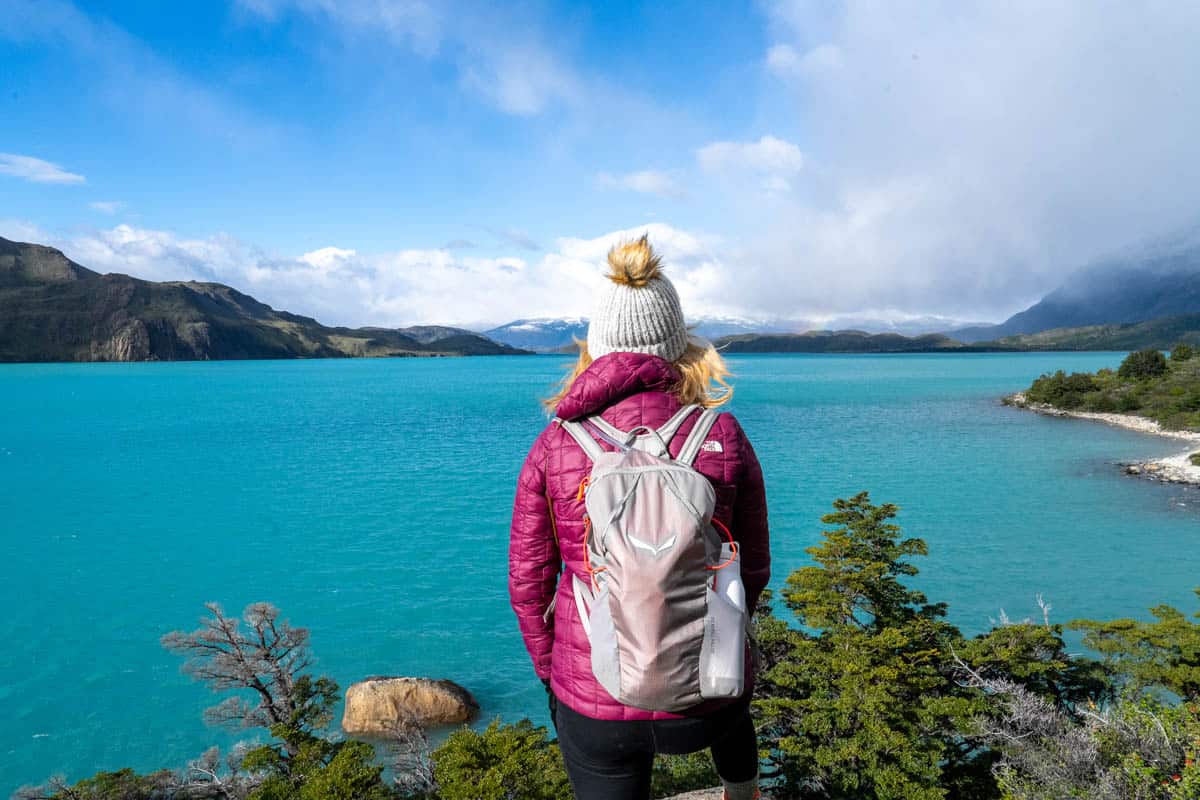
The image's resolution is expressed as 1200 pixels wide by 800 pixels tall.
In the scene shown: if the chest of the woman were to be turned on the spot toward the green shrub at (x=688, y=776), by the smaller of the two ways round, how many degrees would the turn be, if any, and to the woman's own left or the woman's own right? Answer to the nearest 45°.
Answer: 0° — they already face it

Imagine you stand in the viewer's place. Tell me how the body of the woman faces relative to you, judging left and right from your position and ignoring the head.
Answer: facing away from the viewer
